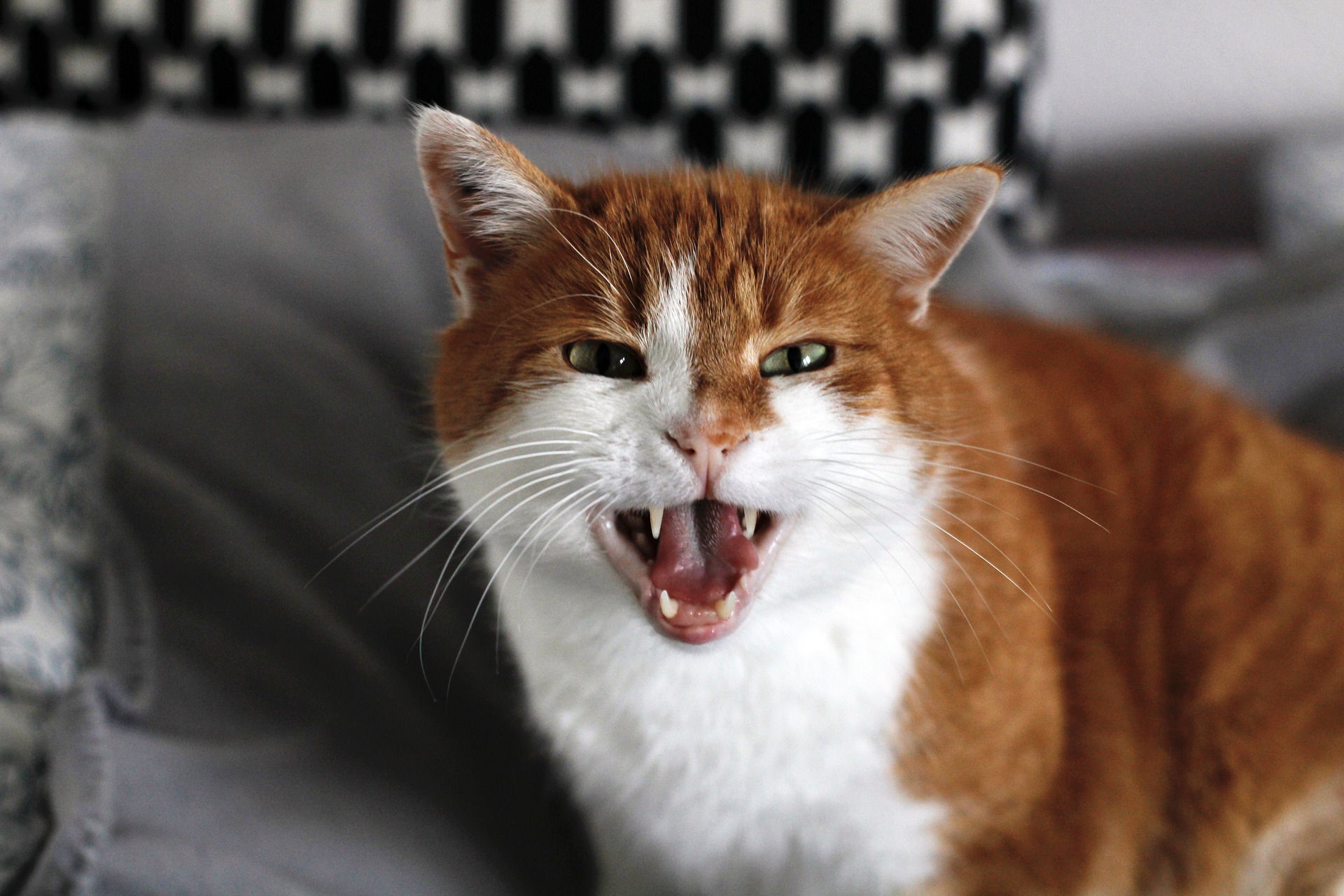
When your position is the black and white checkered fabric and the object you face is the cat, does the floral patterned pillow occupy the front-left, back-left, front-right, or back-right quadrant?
front-right

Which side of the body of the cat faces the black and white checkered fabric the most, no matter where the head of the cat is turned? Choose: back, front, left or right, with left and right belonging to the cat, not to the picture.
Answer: right

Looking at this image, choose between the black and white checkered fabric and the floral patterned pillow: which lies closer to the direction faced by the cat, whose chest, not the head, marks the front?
the floral patterned pillow

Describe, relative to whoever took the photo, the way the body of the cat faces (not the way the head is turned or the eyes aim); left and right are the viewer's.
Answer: facing the viewer and to the left of the viewer

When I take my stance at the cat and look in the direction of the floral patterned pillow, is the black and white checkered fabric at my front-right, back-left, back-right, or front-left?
front-right

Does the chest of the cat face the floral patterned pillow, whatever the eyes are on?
no
